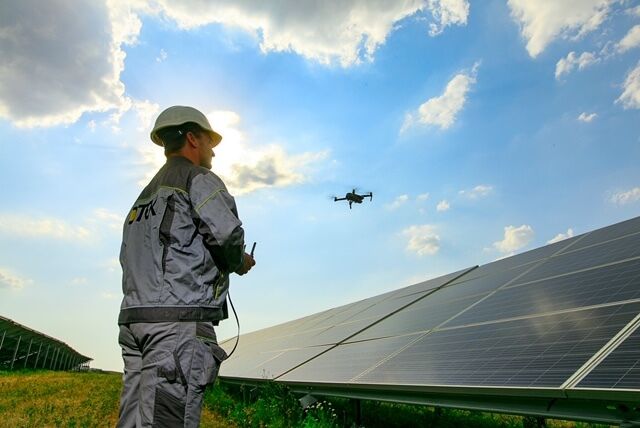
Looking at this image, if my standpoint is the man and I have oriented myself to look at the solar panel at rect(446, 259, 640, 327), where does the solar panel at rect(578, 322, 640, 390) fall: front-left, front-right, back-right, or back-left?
front-right

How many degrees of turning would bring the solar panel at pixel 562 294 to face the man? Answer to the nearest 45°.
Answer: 0° — it already faces them

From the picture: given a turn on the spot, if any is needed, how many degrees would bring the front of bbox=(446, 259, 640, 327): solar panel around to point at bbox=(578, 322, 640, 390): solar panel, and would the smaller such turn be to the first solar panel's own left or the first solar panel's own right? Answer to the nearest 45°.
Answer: approximately 45° to the first solar panel's own left

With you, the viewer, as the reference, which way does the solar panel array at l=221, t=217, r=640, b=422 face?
facing the viewer and to the left of the viewer

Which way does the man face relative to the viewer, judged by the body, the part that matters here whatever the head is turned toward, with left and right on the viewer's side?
facing away from the viewer and to the right of the viewer

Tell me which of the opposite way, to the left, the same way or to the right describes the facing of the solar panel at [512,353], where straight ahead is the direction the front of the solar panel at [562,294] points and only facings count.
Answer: the same way

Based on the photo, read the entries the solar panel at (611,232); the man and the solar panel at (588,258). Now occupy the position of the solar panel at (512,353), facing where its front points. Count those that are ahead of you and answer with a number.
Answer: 1

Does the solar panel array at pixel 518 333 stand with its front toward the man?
yes

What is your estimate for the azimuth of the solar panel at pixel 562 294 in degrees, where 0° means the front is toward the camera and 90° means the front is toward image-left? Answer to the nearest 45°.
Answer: approximately 45°

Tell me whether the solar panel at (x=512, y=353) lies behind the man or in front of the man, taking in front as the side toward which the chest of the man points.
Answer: in front
